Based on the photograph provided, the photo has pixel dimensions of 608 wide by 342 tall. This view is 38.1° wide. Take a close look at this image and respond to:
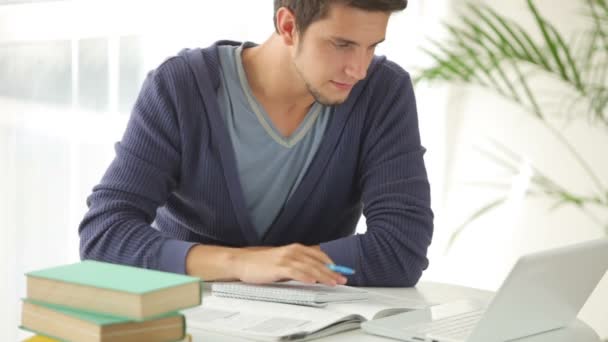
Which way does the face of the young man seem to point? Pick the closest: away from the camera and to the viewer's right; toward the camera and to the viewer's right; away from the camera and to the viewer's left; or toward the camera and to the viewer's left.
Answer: toward the camera and to the viewer's right

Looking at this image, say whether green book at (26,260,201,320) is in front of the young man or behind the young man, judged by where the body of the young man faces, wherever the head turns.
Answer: in front

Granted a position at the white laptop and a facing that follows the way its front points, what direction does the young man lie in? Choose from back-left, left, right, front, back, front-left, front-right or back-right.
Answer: front

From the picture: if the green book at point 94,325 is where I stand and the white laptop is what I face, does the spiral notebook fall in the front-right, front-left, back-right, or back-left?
front-left

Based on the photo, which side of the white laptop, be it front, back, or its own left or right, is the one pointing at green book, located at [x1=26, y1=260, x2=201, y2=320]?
left

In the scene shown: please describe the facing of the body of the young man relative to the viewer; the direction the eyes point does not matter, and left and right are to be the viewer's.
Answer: facing the viewer

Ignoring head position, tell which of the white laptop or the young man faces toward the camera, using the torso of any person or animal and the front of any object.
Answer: the young man

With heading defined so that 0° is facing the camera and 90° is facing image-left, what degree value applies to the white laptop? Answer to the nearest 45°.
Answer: approximately 135°

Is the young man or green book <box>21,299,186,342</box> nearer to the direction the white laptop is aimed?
the young man

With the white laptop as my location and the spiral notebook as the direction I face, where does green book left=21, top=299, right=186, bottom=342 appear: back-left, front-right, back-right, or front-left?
front-left

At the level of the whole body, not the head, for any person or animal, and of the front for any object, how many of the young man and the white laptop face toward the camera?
1
